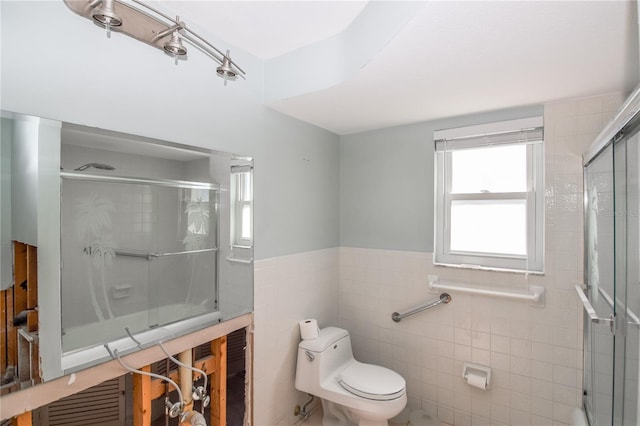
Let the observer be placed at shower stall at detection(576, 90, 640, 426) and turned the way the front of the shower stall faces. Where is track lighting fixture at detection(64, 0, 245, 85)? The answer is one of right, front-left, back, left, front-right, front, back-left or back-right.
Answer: front-left

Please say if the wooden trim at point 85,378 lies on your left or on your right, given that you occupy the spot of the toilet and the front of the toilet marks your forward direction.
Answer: on your right

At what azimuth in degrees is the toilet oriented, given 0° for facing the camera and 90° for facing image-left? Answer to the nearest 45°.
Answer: approximately 315°

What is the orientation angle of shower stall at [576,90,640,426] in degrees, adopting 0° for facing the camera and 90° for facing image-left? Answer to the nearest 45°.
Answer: approximately 90°

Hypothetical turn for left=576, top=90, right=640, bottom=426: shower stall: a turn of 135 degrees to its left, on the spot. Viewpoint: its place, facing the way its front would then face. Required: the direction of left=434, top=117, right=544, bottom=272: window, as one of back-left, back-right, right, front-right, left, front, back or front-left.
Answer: back

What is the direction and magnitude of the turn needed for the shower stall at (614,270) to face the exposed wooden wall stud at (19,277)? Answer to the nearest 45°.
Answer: approximately 45° to its left

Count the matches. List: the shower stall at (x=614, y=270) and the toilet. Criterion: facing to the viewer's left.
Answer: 1

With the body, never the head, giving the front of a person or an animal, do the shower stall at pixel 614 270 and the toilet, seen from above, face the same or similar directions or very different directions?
very different directions

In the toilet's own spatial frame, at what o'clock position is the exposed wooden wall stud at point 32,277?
The exposed wooden wall stud is roughly at 3 o'clock from the toilet.

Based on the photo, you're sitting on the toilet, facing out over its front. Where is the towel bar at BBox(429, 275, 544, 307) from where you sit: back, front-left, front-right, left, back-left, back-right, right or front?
front-left

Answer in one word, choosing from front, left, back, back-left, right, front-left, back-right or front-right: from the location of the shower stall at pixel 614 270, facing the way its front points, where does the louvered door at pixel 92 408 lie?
front-left

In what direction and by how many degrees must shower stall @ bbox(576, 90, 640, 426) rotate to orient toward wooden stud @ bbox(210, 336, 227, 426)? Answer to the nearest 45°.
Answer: approximately 45° to its left

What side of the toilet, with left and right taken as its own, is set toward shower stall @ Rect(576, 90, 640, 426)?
front

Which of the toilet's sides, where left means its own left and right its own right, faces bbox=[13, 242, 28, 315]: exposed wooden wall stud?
right
